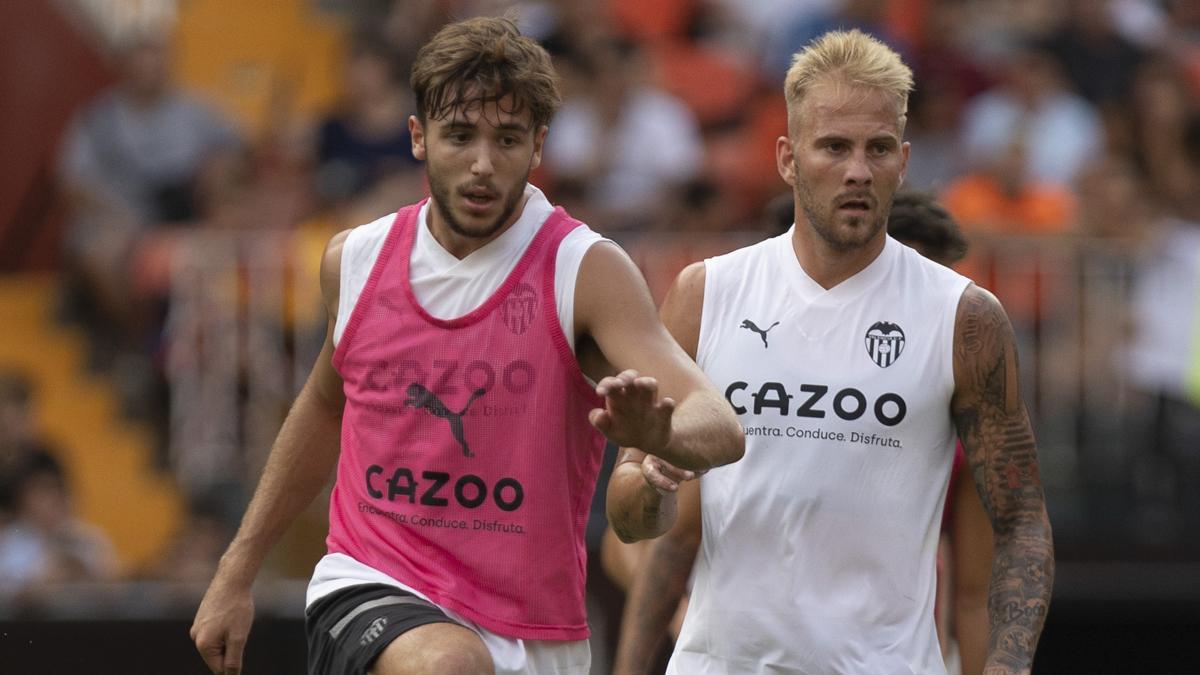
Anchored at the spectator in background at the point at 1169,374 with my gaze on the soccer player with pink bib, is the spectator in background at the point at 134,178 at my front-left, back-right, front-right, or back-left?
front-right

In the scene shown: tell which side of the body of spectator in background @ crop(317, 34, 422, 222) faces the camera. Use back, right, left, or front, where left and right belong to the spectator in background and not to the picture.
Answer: front

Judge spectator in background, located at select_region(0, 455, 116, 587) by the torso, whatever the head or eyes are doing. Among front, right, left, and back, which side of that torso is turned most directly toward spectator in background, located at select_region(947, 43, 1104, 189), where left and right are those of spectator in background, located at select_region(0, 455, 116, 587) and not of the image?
left

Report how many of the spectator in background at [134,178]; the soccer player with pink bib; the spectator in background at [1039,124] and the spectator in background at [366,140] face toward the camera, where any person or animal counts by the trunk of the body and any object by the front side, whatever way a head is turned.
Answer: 4

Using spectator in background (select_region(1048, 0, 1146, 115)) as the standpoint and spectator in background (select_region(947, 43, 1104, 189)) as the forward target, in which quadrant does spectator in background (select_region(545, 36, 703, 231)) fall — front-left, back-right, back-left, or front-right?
front-right

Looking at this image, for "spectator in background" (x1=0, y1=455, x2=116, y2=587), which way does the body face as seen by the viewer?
toward the camera

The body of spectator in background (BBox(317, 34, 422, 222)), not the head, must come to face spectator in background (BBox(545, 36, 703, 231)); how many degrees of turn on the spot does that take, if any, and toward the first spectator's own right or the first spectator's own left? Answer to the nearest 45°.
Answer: approximately 90° to the first spectator's own left

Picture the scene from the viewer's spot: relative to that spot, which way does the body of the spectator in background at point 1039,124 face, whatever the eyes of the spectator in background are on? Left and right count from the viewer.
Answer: facing the viewer

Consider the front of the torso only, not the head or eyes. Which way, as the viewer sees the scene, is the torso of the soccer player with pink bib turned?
toward the camera
